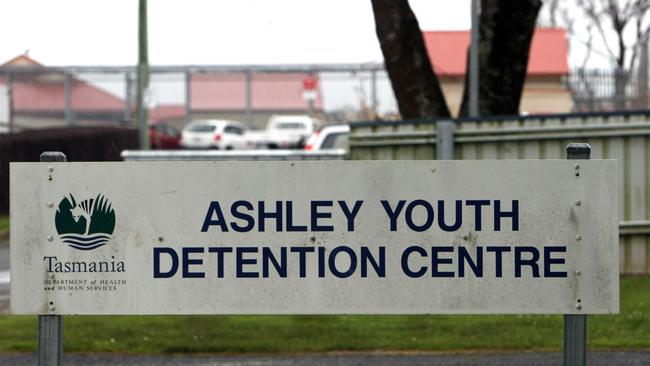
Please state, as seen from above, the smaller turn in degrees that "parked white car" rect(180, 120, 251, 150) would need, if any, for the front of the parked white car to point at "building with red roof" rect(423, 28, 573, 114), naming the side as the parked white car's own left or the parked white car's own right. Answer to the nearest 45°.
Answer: approximately 90° to the parked white car's own right

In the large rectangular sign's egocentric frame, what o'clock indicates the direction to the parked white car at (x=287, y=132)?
The parked white car is roughly at 6 o'clock from the large rectangular sign.

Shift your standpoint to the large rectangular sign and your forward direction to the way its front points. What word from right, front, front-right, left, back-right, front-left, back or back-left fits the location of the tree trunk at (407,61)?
back

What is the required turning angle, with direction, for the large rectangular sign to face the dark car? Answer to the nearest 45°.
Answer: approximately 180°

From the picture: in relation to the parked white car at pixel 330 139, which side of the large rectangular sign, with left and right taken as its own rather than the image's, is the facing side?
back

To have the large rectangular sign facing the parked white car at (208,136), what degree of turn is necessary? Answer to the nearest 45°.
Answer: approximately 180°

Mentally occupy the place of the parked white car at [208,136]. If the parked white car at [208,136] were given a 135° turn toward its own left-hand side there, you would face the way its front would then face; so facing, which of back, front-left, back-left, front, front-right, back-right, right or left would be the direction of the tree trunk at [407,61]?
left

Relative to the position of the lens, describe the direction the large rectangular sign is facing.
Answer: facing the viewer

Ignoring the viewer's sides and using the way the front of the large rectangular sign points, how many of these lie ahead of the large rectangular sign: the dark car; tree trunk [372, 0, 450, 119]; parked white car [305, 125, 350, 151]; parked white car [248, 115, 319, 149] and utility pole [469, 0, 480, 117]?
0

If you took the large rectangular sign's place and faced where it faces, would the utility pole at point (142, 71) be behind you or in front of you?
behind

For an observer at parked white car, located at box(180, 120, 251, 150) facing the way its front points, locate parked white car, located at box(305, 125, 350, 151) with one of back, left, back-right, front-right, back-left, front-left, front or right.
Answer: back-right
